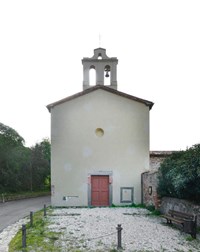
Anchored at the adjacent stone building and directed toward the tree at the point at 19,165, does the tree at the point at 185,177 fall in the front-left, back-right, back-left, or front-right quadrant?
back-left

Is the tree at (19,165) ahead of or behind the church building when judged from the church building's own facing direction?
behind

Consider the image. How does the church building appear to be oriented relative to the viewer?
toward the camera

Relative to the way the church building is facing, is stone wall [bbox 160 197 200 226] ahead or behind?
ahead

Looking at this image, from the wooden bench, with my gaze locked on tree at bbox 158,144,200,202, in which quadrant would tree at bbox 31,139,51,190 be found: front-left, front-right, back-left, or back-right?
front-left

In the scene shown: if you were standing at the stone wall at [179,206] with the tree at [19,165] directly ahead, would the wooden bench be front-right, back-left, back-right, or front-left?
back-left

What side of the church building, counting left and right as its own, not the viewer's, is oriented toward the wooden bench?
front
